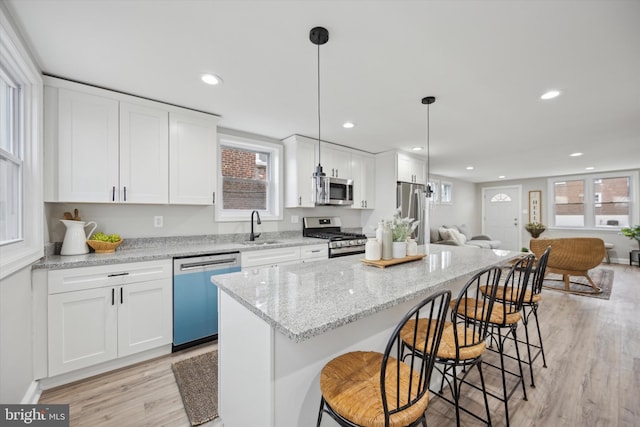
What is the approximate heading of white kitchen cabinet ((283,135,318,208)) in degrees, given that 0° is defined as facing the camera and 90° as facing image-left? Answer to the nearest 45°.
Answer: approximately 315°

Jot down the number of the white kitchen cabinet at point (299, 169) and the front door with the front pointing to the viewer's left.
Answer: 0

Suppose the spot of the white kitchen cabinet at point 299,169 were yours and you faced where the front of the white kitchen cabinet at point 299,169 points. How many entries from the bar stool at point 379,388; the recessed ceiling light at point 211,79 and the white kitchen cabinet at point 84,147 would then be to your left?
0

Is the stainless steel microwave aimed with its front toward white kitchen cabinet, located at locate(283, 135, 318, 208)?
no

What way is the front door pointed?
toward the camera

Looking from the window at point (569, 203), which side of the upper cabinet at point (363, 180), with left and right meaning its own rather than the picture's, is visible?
left

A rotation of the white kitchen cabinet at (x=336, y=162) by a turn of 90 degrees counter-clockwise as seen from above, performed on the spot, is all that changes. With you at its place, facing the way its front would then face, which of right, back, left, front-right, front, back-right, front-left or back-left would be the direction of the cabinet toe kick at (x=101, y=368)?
back

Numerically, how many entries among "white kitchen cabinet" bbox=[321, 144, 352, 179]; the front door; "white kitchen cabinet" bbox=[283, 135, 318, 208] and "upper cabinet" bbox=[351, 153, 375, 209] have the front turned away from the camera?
0

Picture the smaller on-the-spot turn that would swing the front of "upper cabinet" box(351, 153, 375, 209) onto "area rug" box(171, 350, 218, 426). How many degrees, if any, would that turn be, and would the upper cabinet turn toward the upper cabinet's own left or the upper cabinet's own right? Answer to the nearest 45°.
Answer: approximately 90° to the upper cabinet's own right

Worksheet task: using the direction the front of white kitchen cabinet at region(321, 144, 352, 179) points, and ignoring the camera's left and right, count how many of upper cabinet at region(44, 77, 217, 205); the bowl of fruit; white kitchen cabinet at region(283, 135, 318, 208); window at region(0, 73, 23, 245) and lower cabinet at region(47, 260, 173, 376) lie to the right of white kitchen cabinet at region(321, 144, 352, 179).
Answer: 5

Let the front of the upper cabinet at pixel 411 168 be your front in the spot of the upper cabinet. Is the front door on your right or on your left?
on your left

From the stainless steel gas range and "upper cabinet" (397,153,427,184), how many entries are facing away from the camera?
0

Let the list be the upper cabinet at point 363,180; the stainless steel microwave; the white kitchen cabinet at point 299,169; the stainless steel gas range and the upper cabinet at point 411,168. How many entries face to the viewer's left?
0

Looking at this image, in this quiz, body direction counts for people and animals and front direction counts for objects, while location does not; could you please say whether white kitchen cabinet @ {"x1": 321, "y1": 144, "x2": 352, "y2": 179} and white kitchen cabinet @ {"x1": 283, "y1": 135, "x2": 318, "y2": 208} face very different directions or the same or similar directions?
same or similar directions

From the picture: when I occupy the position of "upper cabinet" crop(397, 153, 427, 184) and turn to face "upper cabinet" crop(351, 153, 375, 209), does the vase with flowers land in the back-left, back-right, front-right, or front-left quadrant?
front-left

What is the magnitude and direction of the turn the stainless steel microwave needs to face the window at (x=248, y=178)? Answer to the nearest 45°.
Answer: approximately 135° to its right

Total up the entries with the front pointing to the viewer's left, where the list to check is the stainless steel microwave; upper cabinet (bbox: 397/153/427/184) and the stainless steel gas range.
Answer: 0

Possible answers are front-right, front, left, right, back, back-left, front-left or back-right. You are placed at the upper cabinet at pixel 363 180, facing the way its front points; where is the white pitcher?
right

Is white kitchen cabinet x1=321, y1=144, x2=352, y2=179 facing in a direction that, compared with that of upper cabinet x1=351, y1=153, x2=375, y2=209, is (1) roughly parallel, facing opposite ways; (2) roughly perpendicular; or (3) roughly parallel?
roughly parallel

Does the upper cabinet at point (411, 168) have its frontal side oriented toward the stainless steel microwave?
no

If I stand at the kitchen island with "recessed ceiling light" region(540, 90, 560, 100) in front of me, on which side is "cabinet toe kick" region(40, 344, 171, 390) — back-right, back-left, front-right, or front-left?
back-left

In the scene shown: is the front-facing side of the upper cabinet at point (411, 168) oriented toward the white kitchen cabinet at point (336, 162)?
no

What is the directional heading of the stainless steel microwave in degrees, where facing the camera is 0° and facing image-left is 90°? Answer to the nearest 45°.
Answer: approximately 315°

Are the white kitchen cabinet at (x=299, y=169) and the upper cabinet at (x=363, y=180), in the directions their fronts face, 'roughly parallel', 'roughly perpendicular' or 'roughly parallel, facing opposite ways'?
roughly parallel

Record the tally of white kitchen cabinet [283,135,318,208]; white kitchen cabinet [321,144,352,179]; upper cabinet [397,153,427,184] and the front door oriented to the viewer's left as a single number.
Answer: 0
